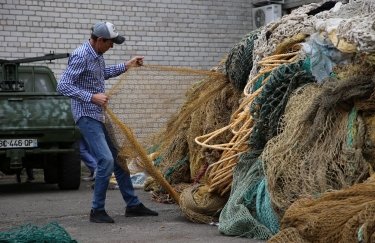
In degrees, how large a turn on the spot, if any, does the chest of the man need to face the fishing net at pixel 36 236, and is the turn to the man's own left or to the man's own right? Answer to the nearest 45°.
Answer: approximately 90° to the man's own right

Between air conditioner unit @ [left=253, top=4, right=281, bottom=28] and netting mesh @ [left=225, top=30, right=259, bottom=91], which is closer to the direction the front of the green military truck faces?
the air conditioner unit

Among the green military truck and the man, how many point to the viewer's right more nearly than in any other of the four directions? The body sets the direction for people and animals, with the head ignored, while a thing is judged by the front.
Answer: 1

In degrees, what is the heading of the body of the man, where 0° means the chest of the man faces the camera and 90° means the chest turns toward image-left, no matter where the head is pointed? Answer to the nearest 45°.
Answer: approximately 270°

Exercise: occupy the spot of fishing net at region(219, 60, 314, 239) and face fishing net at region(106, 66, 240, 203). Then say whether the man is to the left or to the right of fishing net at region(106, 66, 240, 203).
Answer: left

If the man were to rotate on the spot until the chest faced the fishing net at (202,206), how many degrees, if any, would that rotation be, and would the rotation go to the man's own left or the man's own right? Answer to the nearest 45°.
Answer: approximately 45° to the man's own right

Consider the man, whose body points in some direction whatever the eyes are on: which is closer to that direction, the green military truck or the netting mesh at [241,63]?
the netting mesh
